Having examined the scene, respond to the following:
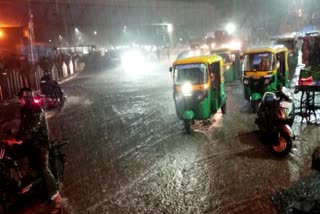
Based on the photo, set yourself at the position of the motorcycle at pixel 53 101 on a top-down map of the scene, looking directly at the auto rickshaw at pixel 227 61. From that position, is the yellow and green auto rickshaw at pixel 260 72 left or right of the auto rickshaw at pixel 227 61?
right

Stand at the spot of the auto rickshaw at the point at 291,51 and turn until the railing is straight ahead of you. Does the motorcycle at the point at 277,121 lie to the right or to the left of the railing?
left

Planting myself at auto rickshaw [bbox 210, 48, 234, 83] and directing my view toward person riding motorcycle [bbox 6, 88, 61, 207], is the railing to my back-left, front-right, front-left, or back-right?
front-right

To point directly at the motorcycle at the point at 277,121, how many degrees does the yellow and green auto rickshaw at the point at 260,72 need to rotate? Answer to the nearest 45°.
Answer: approximately 45° to its left

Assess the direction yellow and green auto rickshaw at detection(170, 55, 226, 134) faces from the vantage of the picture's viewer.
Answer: facing the viewer and to the left of the viewer

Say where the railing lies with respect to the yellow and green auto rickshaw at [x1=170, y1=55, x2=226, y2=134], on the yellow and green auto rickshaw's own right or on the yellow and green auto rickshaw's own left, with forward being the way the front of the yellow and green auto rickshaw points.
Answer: on the yellow and green auto rickshaw's own right

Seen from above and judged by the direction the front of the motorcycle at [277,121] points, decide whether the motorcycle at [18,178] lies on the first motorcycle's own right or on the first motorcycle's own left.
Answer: on the first motorcycle's own right

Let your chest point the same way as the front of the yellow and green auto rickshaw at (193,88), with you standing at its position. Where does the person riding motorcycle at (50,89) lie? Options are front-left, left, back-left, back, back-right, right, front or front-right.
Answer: right
